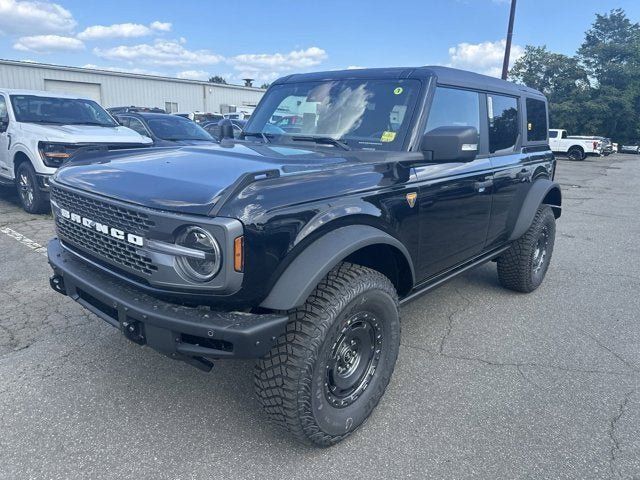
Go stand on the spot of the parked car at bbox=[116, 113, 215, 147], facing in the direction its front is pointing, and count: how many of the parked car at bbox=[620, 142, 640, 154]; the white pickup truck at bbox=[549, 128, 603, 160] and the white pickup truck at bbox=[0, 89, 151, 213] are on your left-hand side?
2

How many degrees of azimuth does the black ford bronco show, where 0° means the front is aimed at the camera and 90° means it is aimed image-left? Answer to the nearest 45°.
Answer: approximately 45°

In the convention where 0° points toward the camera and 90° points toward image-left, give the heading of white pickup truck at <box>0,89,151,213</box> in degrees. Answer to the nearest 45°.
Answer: approximately 315°

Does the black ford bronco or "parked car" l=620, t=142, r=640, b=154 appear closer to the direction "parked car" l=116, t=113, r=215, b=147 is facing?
the black ford bronco

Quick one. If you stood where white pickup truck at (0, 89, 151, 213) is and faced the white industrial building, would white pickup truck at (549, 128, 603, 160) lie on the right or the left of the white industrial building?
right

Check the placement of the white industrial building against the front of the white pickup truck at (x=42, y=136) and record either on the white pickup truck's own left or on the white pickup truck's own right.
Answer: on the white pickup truck's own left

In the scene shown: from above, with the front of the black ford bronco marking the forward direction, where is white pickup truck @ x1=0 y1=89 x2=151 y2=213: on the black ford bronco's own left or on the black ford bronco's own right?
on the black ford bronco's own right

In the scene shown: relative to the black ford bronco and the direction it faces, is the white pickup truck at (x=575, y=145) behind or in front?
behind
